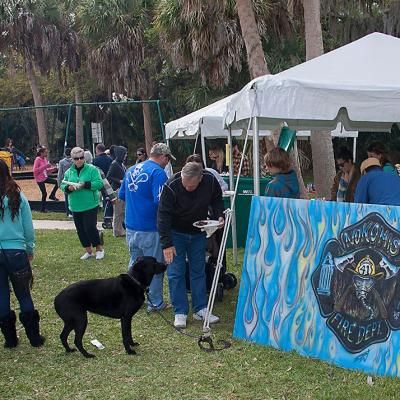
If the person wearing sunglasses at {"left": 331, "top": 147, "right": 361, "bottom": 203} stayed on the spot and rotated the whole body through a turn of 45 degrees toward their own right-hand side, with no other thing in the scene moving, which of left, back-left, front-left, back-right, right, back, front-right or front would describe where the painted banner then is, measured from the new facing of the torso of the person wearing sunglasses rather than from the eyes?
left

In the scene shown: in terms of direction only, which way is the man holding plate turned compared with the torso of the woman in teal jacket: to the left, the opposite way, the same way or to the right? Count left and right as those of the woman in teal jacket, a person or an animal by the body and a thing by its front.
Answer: the opposite way

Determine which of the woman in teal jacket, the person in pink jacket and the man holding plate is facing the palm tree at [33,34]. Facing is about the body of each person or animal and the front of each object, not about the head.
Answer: the woman in teal jacket

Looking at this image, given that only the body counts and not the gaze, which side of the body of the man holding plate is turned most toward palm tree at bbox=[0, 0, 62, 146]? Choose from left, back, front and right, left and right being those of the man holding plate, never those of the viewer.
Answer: back

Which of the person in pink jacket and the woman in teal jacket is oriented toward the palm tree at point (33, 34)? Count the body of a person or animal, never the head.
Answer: the woman in teal jacket

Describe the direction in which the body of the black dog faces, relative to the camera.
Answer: to the viewer's right

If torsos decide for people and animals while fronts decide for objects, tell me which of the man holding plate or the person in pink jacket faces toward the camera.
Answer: the man holding plate

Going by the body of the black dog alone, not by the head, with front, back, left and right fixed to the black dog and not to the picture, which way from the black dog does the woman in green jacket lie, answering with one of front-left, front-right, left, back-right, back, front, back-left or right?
left

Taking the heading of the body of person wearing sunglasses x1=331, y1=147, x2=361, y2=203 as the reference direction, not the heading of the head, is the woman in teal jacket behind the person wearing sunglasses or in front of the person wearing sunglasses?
in front

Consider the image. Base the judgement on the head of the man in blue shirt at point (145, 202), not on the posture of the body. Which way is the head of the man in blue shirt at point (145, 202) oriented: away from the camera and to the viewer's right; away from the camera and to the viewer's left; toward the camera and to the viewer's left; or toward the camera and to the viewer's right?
away from the camera and to the viewer's right

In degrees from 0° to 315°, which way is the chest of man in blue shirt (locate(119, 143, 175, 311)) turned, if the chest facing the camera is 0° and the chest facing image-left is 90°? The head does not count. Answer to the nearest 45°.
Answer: approximately 225°

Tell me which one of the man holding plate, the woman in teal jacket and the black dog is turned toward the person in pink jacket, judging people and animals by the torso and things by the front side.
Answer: the woman in teal jacket

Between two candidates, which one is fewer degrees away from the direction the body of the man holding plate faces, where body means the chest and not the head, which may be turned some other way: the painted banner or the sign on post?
the painted banner
